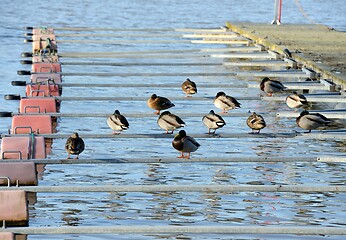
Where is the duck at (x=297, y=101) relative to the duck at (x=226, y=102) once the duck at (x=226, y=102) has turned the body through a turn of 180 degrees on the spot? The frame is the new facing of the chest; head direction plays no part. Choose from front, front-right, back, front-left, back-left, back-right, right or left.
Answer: front

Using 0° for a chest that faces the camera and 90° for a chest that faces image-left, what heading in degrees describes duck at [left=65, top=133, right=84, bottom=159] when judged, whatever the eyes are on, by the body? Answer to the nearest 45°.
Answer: approximately 0°

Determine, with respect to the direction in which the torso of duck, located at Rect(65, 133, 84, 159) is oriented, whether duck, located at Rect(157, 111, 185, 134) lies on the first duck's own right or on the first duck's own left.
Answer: on the first duck's own left

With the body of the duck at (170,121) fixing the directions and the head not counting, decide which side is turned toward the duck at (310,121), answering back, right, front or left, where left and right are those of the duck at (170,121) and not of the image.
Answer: back

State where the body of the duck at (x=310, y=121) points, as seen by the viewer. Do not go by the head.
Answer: to the viewer's left

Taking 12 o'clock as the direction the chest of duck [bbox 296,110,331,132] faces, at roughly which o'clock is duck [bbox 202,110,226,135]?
duck [bbox 202,110,226,135] is roughly at 11 o'clock from duck [bbox 296,110,331,132].

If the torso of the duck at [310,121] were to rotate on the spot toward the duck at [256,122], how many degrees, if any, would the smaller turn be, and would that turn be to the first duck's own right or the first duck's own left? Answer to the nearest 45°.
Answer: approximately 45° to the first duck's own left

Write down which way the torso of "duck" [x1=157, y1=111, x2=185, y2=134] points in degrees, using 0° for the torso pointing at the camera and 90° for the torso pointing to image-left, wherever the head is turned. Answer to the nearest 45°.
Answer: approximately 90°
